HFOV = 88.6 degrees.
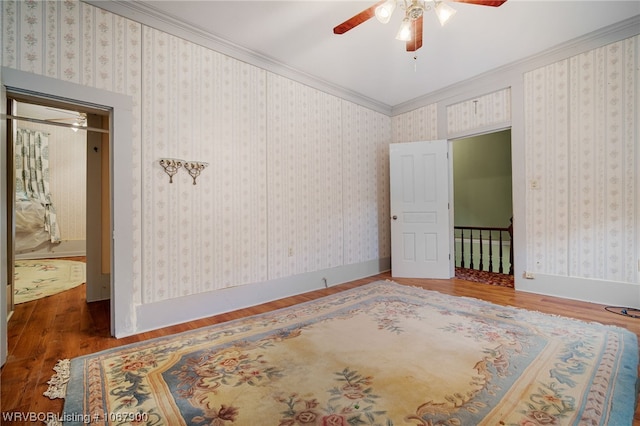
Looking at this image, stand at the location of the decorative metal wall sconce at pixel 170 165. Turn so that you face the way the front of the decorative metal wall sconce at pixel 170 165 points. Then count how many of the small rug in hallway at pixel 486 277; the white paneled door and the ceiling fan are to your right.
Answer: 0

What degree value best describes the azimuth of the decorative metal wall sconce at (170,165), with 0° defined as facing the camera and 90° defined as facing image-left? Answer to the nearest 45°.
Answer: approximately 0°

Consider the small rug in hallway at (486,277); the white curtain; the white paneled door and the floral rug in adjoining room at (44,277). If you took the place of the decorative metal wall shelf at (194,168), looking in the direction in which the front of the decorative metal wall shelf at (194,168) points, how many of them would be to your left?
2

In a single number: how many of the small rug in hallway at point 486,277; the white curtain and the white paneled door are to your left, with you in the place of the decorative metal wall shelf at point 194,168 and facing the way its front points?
2

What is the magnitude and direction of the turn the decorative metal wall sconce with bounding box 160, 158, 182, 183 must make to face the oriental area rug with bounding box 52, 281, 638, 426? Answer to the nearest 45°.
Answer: approximately 45° to its left

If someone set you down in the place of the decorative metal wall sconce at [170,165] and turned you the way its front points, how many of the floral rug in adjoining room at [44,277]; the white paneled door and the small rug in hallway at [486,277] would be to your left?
2

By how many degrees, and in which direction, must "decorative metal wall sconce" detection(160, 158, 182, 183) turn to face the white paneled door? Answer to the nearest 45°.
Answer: approximately 90° to its left

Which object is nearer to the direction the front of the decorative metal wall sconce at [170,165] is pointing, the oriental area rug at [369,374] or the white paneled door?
the oriental area rug

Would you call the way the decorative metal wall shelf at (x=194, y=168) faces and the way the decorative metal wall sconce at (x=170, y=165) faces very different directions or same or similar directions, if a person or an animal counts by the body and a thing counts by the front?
same or similar directions

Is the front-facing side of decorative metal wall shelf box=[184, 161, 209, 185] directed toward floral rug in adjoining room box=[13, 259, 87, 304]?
no

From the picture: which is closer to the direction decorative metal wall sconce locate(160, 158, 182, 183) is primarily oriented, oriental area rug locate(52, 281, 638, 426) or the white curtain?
the oriental area rug

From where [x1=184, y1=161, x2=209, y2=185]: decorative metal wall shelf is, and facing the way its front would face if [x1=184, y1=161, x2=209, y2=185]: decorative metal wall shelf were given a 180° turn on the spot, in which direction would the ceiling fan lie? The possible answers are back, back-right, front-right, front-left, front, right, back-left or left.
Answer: back-right

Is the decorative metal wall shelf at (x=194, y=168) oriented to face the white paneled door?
no

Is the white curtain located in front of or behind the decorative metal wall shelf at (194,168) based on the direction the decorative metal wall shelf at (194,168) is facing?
behind
